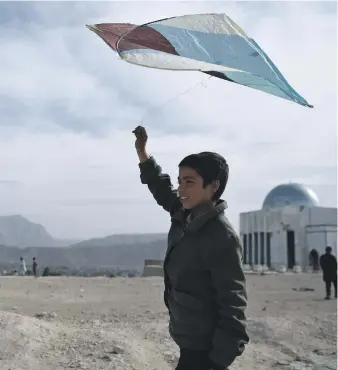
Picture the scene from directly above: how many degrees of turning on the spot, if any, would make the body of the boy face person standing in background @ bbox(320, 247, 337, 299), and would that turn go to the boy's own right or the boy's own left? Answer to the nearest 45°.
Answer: approximately 135° to the boy's own right

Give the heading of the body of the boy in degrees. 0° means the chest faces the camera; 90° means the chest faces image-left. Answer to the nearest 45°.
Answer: approximately 45°

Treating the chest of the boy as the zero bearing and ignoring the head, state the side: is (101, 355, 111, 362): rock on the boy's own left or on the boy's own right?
on the boy's own right
